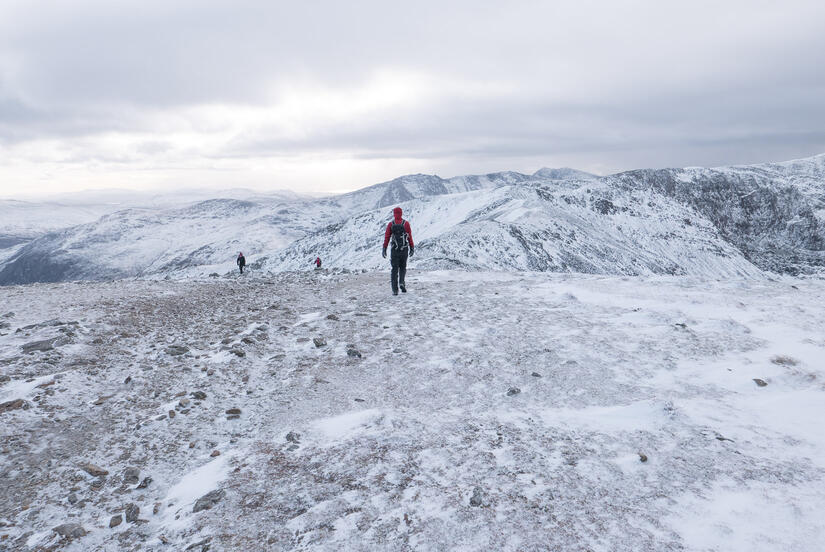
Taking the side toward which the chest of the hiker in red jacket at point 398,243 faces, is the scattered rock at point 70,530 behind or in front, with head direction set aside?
behind

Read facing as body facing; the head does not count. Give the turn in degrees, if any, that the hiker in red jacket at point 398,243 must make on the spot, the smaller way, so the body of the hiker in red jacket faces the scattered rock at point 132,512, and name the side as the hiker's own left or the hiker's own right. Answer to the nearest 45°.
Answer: approximately 180°

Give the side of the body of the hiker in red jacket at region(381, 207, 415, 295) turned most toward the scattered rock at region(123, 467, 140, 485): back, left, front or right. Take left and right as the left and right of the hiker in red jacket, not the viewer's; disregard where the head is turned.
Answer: back

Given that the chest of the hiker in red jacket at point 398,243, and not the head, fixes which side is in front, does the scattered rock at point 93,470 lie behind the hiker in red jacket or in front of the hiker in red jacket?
behind

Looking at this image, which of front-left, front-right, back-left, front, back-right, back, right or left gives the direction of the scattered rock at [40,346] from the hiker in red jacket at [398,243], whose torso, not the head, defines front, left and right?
back-left

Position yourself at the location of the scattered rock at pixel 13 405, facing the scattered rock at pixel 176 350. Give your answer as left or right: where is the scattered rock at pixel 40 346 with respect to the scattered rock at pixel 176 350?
left

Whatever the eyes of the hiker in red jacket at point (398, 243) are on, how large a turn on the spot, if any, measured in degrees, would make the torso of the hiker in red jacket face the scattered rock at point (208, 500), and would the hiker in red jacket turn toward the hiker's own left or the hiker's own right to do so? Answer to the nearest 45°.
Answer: approximately 180°

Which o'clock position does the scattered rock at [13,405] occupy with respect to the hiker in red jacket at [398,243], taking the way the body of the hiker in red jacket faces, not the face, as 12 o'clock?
The scattered rock is roughly at 7 o'clock from the hiker in red jacket.

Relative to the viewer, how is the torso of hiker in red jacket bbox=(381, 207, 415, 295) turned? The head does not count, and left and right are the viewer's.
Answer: facing away from the viewer

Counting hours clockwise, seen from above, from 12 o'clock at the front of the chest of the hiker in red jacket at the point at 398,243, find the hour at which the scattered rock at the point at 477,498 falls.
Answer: The scattered rock is roughly at 6 o'clock from the hiker in red jacket.
